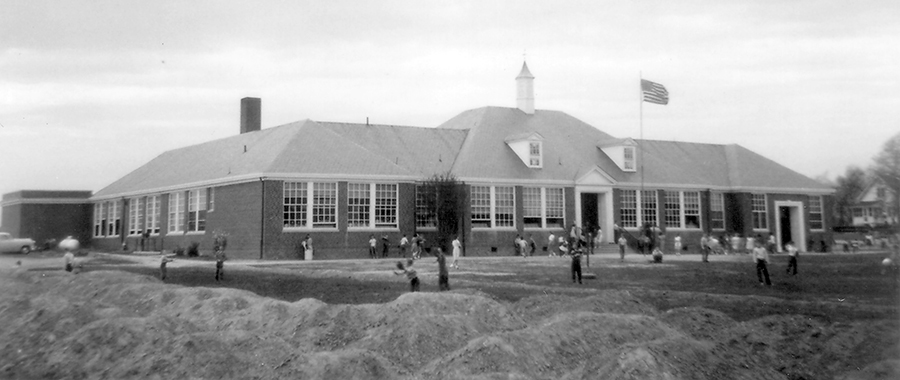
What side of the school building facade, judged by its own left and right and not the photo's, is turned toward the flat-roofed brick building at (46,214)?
right

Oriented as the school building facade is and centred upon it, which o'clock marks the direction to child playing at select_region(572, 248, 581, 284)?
The child playing is roughly at 1 o'clock from the school building facade.

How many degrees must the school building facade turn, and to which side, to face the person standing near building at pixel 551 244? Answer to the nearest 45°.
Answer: approximately 45° to its left

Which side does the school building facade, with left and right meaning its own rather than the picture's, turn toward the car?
right

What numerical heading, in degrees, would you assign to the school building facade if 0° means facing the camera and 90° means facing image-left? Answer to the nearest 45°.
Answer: approximately 315°
